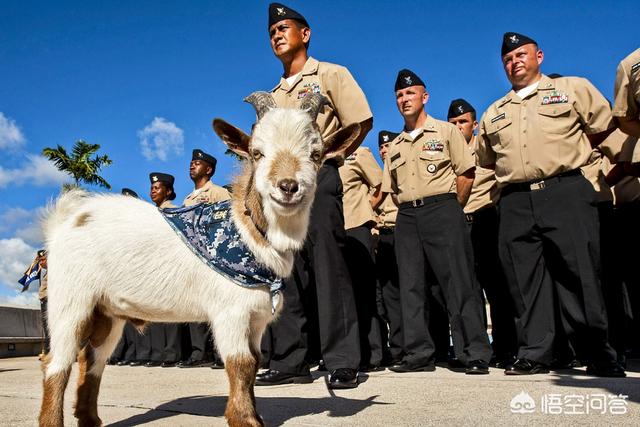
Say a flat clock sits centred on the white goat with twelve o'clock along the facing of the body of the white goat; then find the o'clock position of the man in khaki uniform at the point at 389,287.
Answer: The man in khaki uniform is roughly at 10 o'clock from the white goat.

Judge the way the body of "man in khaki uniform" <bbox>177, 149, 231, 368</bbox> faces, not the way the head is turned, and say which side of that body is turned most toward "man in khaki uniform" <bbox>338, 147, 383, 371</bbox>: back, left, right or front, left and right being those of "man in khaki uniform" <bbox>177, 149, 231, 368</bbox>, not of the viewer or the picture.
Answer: left

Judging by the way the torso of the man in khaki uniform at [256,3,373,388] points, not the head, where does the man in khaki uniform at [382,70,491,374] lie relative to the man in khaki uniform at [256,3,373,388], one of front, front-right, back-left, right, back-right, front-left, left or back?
back

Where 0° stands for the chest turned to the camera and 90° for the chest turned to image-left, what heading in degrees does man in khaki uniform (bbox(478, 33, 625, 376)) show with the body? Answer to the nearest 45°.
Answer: approximately 45°

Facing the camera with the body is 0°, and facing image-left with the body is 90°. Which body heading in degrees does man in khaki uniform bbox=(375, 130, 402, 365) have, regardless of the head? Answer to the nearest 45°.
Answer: approximately 45°

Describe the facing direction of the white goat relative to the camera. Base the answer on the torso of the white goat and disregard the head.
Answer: to the viewer's right

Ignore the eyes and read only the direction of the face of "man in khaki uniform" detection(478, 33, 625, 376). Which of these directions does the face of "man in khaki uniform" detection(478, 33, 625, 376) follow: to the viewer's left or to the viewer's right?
to the viewer's left
